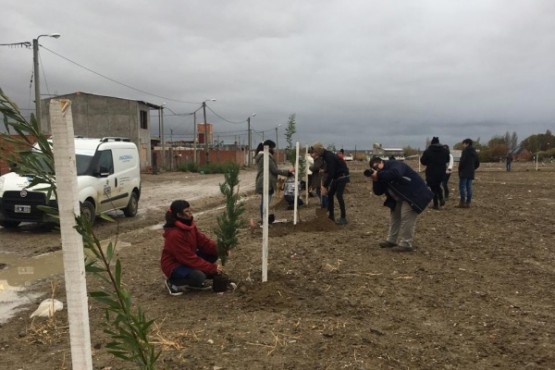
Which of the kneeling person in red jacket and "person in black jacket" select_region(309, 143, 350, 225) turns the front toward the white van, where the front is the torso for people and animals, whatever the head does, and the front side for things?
the person in black jacket

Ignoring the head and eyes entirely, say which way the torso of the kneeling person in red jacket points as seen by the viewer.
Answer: to the viewer's right

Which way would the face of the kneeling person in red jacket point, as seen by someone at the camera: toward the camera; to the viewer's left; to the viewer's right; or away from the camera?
to the viewer's right

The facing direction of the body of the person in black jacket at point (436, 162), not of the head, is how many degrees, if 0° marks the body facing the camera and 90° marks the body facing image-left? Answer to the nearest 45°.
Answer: approximately 180°

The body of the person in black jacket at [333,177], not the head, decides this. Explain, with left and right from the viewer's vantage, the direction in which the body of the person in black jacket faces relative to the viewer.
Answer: facing to the left of the viewer

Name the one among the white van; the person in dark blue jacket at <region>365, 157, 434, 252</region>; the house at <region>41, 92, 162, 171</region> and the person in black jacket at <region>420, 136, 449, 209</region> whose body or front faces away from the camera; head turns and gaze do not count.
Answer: the person in black jacket at <region>420, 136, 449, 209</region>

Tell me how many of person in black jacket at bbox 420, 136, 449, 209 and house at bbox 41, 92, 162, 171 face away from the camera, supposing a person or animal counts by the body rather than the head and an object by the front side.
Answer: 1

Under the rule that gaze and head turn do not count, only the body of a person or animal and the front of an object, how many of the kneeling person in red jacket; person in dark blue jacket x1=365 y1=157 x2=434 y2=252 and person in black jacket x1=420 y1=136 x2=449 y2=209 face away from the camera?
1

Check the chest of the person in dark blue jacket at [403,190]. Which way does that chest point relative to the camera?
to the viewer's left

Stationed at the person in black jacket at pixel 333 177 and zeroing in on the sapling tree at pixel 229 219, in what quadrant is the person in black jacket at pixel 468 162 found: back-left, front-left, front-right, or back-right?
back-left

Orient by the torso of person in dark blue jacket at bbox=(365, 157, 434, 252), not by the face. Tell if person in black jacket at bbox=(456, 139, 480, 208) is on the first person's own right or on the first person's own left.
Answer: on the first person's own right

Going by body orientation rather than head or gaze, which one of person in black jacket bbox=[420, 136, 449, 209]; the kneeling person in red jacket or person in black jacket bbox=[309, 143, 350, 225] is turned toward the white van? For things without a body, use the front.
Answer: person in black jacket bbox=[309, 143, 350, 225]
